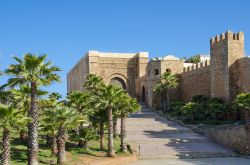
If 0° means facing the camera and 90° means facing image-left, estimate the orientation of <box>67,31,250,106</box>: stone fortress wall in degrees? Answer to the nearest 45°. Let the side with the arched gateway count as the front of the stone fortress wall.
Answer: approximately 0°

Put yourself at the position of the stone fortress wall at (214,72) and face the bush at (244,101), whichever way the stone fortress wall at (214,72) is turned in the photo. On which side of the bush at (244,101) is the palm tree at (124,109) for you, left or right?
right

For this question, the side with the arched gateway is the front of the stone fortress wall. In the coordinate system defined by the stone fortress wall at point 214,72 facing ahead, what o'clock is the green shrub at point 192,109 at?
The green shrub is roughly at 1 o'clock from the stone fortress wall.

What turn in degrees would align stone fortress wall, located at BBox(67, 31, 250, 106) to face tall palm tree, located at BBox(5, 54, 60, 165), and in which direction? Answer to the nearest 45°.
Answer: approximately 45° to its right

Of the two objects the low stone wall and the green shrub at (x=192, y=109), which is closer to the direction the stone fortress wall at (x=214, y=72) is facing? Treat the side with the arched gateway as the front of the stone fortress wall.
the low stone wall

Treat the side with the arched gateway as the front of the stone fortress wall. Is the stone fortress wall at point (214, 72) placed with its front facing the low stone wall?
yes

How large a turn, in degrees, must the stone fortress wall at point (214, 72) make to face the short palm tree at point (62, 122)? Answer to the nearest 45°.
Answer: approximately 45° to its right
